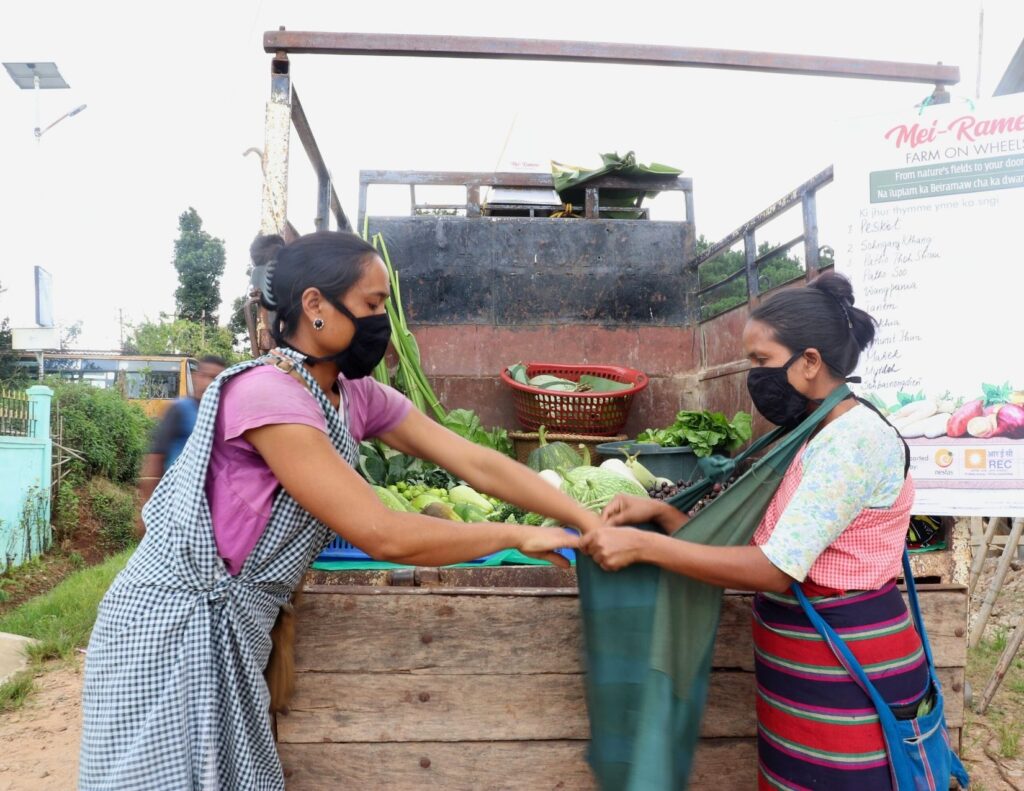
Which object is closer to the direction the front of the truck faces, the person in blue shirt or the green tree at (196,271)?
the green tree

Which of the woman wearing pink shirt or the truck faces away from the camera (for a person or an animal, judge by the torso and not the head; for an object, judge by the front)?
the truck

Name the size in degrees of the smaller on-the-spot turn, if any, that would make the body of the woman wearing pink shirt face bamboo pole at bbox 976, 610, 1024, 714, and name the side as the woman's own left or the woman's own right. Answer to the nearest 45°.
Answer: approximately 45° to the woman's own left

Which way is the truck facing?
away from the camera

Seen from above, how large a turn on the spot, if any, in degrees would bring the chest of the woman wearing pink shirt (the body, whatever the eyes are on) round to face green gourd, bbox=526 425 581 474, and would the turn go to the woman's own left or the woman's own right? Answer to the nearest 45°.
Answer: approximately 45° to the woman's own left

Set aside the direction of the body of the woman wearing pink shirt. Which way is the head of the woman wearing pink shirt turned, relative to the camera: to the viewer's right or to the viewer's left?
to the viewer's right

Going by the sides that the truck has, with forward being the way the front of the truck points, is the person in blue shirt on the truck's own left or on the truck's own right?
on the truck's own left

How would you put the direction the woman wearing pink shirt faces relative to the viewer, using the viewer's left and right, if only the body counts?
facing to the right of the viewer

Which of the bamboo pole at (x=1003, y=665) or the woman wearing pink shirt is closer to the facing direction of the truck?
the bamboo pole

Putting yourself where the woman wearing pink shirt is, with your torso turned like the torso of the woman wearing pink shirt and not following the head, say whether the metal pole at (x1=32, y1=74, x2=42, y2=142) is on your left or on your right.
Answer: on your left

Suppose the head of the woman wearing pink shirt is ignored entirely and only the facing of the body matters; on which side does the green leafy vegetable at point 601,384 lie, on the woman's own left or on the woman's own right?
on the woman's own left

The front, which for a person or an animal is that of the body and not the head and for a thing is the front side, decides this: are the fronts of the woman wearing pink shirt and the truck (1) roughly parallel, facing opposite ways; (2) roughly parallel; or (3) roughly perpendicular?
roughly perpendicular

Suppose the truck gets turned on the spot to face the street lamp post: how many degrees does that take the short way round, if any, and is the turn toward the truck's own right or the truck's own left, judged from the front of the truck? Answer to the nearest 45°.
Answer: approximately 45° to the truck's own left

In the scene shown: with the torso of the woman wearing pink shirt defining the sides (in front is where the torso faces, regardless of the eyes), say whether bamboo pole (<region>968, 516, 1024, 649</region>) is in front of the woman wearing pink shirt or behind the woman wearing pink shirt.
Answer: in front

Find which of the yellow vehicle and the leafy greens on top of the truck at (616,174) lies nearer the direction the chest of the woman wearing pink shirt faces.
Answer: the leafy greens on top of the truck
